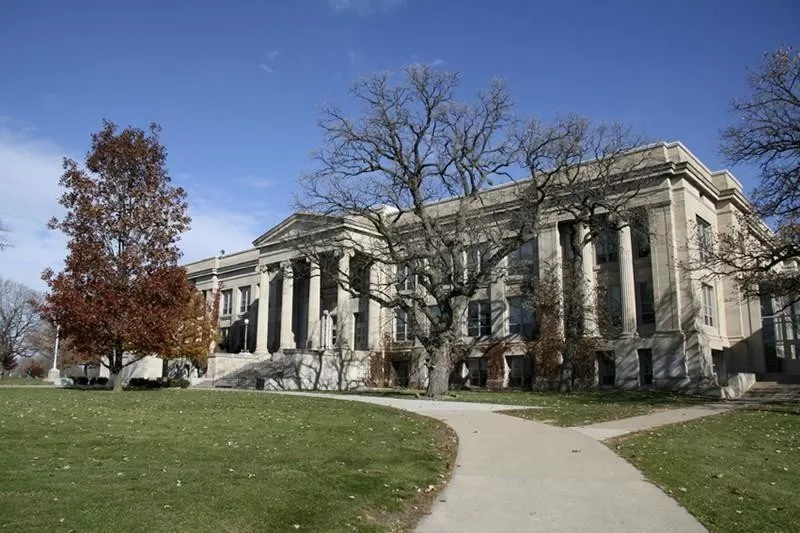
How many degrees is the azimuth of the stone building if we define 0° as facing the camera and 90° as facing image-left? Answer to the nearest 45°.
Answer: approximately 45°
